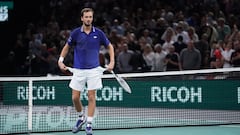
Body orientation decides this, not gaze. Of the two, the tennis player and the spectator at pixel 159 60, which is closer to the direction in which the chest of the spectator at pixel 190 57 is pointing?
the tennis player

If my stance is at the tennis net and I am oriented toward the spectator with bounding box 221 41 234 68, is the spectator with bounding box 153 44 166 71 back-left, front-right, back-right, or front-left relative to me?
front-left

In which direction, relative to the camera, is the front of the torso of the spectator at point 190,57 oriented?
toward the camera

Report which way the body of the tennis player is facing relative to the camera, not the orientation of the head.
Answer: toward the camera

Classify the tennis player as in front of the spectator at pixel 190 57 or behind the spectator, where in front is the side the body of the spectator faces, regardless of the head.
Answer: in front

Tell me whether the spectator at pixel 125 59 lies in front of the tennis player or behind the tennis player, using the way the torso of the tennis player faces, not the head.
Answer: behind

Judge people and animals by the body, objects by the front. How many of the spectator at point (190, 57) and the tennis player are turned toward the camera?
2

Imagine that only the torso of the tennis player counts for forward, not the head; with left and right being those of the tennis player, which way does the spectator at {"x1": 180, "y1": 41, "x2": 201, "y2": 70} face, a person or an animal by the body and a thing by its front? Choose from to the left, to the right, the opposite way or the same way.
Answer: the same way

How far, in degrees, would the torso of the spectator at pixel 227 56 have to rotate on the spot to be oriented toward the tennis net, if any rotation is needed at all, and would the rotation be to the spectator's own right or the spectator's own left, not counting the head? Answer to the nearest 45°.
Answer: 0° — they already face it
